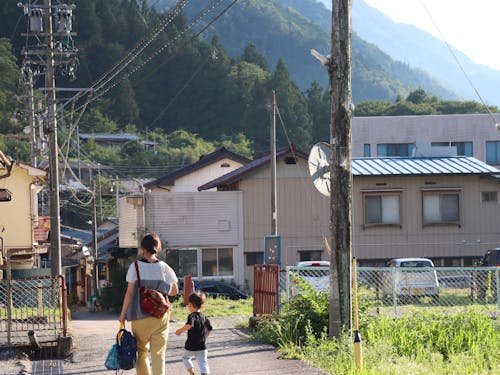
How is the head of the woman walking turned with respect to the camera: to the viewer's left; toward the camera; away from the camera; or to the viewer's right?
away from the camera

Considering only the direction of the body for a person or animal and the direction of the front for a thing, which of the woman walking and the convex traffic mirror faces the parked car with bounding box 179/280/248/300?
the woman walking

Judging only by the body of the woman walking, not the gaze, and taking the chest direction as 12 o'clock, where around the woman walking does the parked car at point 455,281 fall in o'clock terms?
The parked car is roughly at 1 o'clock from the woman walking.
